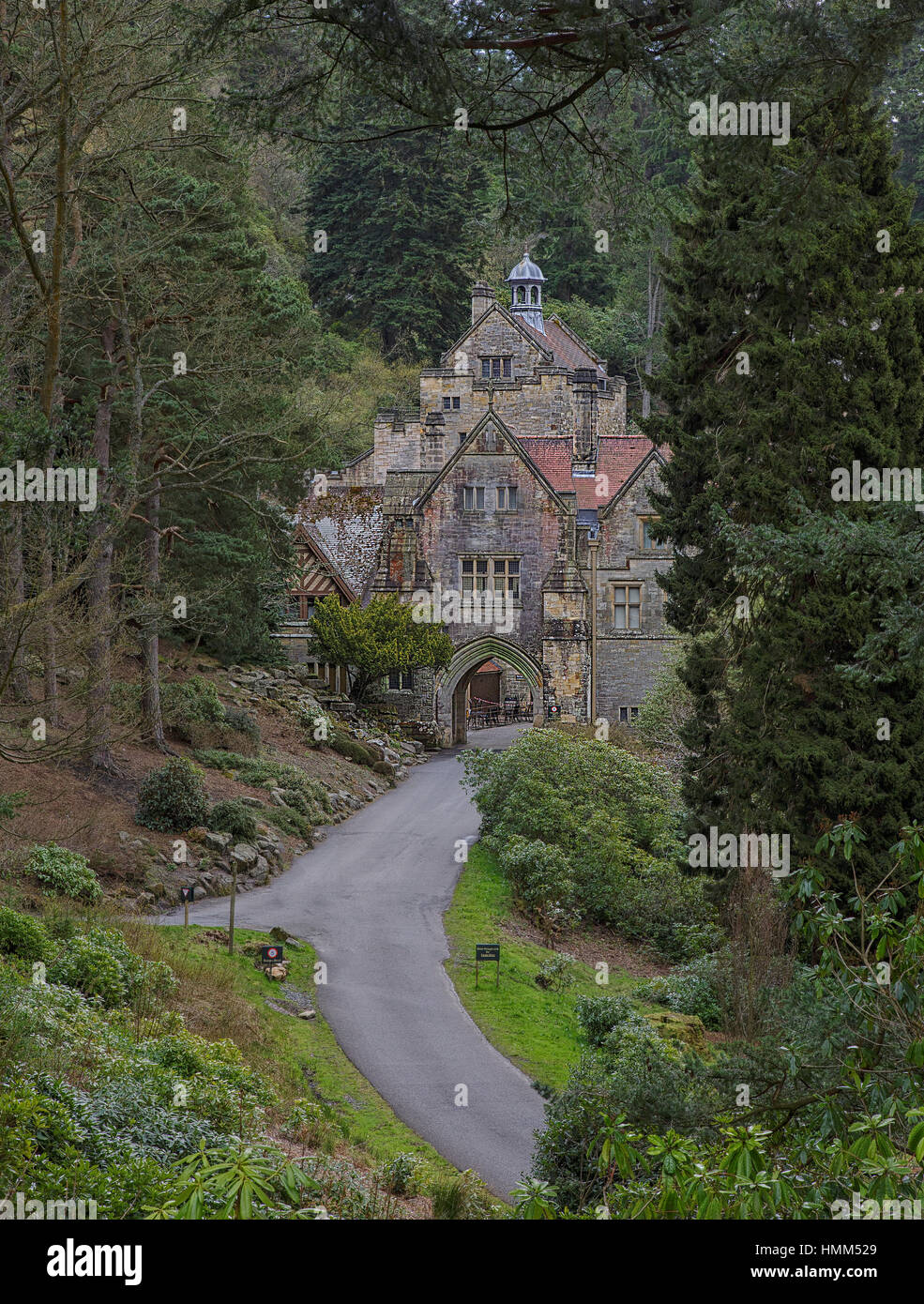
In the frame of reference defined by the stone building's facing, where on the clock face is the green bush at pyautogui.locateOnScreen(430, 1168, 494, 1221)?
The green bush is roughly at 12 o'clock from the stone building.

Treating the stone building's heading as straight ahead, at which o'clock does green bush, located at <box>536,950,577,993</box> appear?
The green bush is roughly at 12 o'clock from the stone building.

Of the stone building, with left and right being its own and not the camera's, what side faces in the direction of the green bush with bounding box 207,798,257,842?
front

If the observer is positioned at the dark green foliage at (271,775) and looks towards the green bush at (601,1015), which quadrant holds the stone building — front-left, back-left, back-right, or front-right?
back-left

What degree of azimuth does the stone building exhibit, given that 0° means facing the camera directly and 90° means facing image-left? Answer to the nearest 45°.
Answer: approximately 0°

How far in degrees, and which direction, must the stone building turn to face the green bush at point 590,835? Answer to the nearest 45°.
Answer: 0° — it already faces it

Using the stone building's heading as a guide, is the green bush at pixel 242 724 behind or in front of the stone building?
in front

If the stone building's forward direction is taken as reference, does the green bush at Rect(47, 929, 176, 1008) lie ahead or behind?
ahead

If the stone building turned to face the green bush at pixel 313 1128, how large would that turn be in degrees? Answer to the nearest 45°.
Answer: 0° — it already faces it

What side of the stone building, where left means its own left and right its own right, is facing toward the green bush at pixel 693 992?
front

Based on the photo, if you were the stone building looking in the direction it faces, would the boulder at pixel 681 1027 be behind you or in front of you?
in front
